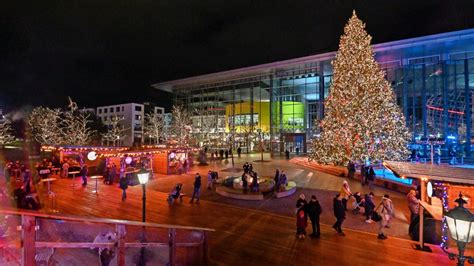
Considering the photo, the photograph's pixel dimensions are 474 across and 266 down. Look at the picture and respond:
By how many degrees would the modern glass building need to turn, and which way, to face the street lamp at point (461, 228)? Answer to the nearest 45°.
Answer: approximately 45° to its left

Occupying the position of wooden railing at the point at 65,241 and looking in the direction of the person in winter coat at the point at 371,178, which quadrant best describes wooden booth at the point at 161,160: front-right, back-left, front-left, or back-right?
front-left

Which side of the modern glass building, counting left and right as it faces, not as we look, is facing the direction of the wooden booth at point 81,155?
front

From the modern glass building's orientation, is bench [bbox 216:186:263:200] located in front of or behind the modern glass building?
in front

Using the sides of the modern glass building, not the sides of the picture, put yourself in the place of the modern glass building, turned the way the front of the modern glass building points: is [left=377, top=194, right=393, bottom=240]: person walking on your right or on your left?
on your left

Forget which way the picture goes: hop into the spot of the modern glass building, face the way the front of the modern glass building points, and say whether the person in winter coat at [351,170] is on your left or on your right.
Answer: on your left

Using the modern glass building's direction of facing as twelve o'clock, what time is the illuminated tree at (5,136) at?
The illuminated tree is roughly at 1 o'clock from the modern glass building.

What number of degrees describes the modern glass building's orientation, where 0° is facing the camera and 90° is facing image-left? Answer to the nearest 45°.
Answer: approximately 45°

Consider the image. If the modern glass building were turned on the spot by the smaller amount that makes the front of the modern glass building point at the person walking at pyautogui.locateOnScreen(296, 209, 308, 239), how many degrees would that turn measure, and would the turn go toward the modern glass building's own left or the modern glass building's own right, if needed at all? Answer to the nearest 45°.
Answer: approximately 45° to the modern glass building's own left

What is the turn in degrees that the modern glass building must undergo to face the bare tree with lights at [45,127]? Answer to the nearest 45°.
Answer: approximately 45° to its right

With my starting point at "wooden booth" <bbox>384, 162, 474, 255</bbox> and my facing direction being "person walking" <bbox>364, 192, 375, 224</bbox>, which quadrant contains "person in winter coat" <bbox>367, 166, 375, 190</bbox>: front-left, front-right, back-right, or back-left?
front-right
